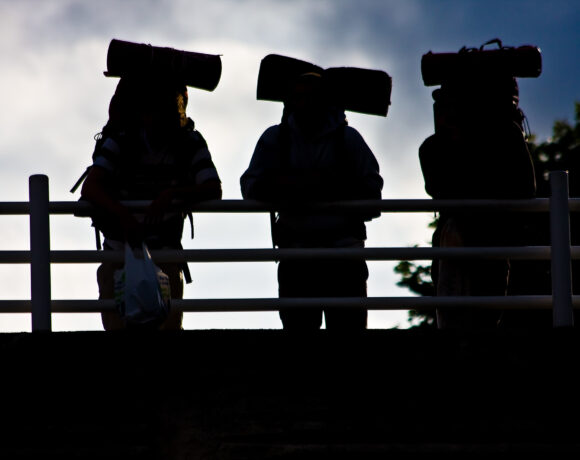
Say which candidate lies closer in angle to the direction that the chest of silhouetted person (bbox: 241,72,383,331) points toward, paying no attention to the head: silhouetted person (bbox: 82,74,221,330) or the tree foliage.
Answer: the silhouetted person

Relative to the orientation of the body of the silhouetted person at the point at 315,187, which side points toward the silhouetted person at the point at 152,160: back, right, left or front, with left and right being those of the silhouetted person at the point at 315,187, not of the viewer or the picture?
right

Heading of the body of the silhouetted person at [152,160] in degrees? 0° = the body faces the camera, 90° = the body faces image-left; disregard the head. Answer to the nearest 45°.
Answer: approximately 0°

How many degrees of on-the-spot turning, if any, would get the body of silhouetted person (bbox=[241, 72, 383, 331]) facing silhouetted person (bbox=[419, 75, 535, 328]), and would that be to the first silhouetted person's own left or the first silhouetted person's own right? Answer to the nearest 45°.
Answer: approximately 90° to the first silhouetted person's own left

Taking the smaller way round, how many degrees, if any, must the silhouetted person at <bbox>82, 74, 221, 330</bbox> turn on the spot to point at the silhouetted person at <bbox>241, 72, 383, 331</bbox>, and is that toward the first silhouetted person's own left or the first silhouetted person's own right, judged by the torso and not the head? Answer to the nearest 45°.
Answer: approximately 90° to the first silhouetted person's own left

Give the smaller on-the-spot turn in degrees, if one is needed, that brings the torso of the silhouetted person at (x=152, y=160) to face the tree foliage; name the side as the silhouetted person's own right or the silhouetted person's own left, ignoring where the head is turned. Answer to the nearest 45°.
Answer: approximately 135° to the silhouetted person's own left

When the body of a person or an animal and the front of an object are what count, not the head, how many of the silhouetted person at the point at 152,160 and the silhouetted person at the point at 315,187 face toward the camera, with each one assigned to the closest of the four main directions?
2
